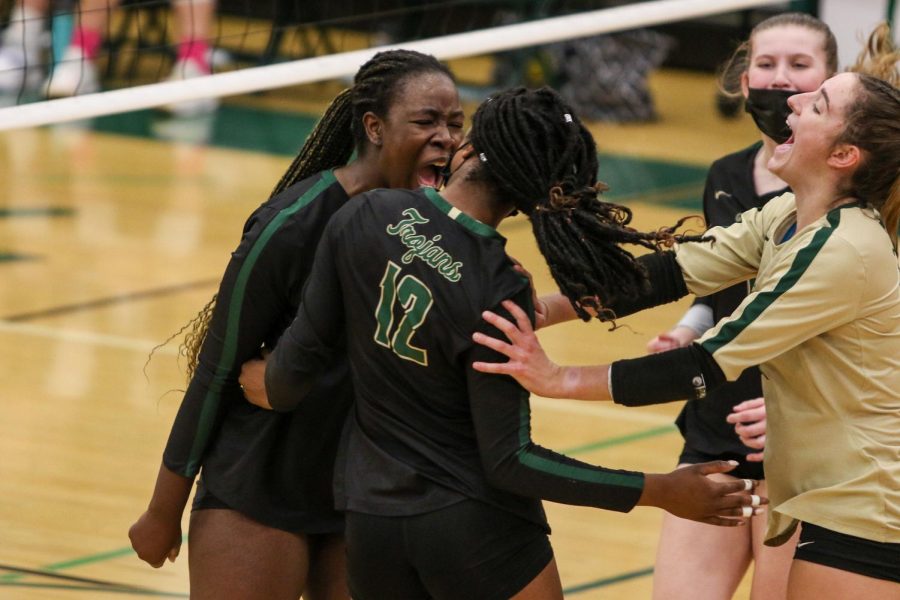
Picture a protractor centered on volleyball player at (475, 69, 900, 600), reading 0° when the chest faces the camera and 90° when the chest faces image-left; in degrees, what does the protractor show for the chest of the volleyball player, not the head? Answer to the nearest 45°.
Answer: approximately 90°

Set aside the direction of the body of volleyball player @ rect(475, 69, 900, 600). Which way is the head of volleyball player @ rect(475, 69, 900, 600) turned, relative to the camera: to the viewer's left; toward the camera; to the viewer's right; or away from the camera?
to the viewer's left

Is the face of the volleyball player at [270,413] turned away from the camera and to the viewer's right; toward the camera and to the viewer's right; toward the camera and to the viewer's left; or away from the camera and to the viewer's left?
toward the camera and to the viewer's right

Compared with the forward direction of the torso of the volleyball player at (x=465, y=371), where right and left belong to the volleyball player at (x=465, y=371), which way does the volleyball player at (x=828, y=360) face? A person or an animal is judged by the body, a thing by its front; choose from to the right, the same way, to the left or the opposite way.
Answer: to the left

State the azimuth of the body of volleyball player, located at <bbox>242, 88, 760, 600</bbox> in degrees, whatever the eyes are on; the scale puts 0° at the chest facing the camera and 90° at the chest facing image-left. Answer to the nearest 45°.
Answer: approximately 180°

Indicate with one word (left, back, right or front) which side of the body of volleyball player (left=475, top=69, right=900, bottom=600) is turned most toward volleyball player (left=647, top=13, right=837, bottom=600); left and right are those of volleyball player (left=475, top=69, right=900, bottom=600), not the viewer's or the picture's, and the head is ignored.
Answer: right

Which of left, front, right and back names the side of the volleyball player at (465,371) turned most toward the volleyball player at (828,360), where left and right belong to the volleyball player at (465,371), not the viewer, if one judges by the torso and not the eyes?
right

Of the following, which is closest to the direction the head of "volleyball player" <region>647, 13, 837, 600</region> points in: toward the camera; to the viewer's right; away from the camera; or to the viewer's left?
toward the camera

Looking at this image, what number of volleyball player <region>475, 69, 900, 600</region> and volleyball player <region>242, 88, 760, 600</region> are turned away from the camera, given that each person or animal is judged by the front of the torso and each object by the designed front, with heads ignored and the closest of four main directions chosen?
1
